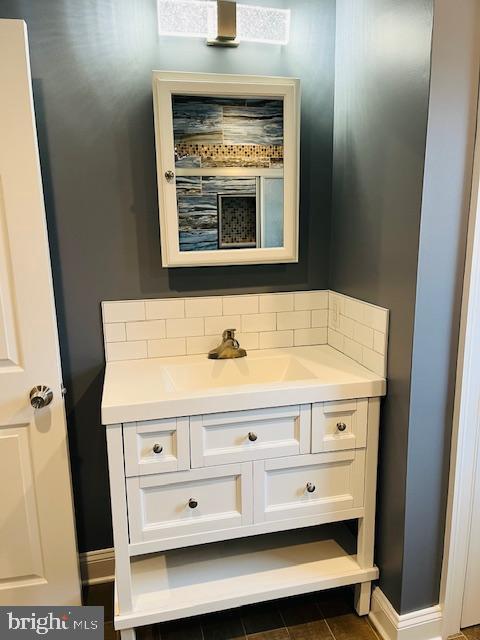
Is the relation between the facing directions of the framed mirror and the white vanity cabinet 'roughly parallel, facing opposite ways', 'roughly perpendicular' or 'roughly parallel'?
roughly parallel

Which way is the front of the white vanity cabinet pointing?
toward the camera

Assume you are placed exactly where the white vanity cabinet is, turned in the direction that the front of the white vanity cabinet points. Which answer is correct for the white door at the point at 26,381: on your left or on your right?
on your right

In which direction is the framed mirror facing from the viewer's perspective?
toward the camera

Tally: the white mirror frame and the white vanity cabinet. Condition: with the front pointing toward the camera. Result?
2

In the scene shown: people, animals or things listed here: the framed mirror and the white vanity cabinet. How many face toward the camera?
2

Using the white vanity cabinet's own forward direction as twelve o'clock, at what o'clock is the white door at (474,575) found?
The white door is roughly at 9 o'clock from the white vanity cabinet.

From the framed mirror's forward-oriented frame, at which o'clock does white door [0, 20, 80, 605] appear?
The white door is roughly at 2 o'clock from the framed mirror.
